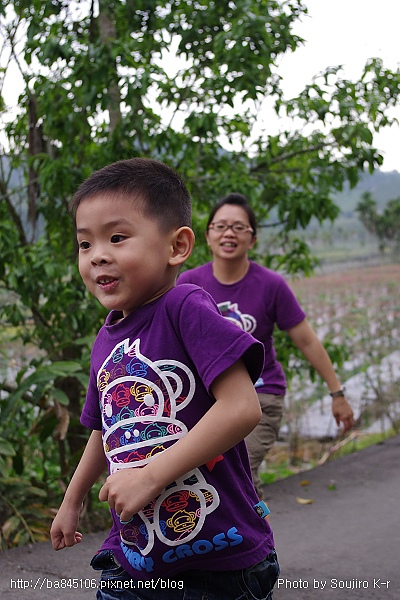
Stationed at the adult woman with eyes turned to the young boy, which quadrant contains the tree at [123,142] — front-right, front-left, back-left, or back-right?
back-right

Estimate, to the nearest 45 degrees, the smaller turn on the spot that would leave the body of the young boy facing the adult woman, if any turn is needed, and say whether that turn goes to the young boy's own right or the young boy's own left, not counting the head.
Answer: approximately 135° to the young boy's own right

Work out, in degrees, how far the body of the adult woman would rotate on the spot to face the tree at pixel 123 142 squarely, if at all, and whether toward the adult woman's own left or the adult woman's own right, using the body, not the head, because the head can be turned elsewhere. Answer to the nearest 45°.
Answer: approximately 135° to the adult woman's own right

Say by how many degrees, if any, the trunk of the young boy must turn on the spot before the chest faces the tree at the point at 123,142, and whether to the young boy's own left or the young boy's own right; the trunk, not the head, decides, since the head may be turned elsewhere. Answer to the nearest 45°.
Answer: approximately 135° to the young boy's own right

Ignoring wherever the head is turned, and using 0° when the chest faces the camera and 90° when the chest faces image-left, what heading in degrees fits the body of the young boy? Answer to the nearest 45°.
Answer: approximately 45°

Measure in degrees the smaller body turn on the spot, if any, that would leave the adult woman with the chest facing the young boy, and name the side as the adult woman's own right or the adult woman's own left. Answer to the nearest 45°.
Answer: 0° — they already face them

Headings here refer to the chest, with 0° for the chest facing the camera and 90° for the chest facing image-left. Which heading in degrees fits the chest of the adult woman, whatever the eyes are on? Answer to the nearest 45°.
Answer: approximately 0°
